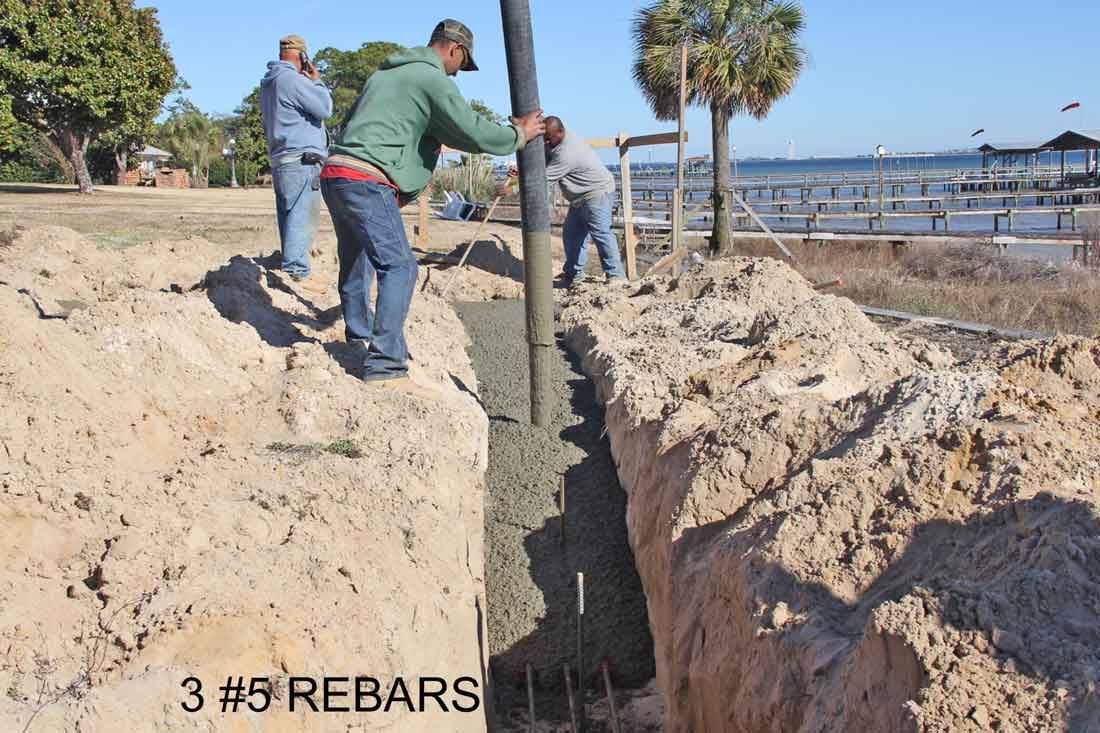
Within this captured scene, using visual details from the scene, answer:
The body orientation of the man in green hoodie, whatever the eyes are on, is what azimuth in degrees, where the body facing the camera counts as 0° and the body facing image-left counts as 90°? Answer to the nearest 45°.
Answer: approximately 270°

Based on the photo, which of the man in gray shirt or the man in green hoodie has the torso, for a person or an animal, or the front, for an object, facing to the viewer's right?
the man in green hoodie

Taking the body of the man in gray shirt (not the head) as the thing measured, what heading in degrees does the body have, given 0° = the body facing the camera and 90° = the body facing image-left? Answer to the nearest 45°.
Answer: approximately 90°

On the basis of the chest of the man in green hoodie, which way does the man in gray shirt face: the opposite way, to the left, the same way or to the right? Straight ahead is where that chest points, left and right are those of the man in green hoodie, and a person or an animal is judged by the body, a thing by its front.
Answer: the opposite way

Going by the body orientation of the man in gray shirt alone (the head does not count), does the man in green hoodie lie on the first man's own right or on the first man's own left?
on the first man's own left

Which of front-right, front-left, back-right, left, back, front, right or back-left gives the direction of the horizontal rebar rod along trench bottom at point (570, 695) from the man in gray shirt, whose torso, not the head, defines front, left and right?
left

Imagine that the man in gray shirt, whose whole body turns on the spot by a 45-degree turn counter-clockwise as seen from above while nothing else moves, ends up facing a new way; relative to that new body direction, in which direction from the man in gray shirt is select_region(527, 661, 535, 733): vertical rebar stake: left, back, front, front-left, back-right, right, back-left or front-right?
front-left

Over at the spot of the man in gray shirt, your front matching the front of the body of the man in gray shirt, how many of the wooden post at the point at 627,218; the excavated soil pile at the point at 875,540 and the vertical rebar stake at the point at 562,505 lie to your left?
2

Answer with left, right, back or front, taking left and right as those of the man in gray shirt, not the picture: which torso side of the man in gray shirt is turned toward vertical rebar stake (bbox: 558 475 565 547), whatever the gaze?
left

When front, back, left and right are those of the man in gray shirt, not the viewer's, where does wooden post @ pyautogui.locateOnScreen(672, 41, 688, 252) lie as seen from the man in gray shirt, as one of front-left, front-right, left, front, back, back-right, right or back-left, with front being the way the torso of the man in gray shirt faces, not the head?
back-right
